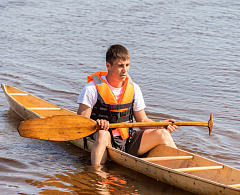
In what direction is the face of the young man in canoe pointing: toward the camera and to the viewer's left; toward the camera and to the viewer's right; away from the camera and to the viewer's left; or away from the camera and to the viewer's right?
toward the camera and to the viewer's right

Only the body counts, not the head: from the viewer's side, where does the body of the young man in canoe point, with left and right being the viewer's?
facing the viewer and to the right of the viewer
